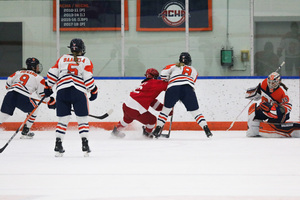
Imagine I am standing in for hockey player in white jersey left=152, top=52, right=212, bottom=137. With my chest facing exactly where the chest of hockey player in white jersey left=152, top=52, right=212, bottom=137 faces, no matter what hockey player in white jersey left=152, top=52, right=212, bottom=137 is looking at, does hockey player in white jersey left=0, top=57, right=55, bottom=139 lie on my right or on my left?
on my left

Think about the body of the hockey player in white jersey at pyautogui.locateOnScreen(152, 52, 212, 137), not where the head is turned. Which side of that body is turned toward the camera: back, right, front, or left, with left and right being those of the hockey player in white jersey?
back

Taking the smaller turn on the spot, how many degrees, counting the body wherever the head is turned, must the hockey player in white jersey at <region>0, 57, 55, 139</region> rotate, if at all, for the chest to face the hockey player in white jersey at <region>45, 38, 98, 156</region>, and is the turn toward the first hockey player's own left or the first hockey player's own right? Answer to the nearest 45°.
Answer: approximately 135° to the first hockey player's own right

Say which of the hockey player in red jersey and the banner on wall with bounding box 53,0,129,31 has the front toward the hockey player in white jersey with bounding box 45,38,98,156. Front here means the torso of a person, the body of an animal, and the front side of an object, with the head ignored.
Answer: the banner on wall

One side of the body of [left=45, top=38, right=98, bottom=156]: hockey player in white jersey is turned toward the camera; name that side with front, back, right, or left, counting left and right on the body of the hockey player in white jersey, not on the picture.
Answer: back

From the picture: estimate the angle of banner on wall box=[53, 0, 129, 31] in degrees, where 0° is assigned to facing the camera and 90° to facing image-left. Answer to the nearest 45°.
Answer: approximately 0°

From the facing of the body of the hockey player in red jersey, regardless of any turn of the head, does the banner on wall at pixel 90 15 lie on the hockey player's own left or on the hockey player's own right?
on the hockey player's own left

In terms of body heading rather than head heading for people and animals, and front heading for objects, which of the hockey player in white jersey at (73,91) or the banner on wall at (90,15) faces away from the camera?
the hockey player in white jersey

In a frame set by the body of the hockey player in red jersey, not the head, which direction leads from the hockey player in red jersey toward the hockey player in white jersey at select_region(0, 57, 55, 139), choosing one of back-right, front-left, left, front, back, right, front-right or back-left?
back-left

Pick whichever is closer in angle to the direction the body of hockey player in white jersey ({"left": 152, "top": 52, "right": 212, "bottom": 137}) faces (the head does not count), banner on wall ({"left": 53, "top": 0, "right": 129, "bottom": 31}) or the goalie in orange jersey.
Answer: the banner on wall

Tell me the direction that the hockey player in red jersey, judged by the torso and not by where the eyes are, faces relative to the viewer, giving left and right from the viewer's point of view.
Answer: facing away from the viewer and to the right of the viewer

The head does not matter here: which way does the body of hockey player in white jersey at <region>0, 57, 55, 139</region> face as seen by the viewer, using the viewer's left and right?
facing away from the viewer and to the right of the viewer
